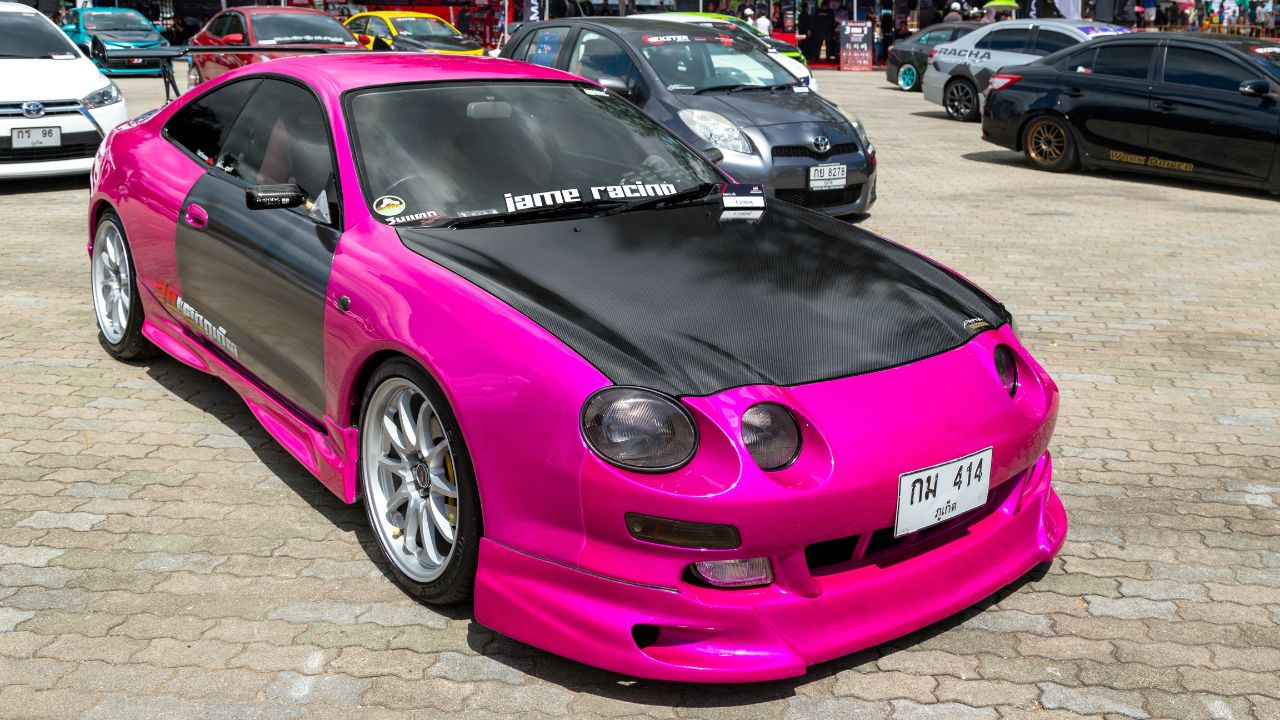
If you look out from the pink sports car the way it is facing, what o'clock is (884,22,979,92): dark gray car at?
The dark gray car is roughly at 8 o'clock from the pink sports car.

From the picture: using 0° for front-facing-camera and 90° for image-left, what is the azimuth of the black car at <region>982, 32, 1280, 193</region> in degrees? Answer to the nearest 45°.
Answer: approximately 315°

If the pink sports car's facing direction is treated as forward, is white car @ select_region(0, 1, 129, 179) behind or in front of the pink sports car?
behind

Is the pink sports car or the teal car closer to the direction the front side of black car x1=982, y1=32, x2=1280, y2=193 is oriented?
the pink sports car

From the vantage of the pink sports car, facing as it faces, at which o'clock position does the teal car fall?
The teal car is roughly at 7 o'clock from the pink sports car.

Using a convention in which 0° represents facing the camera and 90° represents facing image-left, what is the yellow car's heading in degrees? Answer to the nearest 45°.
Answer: approximately 315°

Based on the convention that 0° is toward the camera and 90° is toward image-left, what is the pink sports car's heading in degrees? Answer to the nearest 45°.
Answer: approximately 315°

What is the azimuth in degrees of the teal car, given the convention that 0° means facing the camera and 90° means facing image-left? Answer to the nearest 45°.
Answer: approximately 315°
